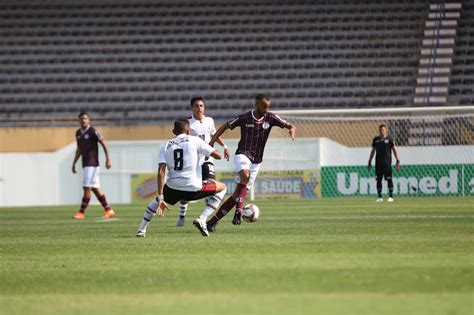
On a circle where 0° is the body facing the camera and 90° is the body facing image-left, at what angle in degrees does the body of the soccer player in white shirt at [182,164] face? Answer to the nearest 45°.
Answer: approximately 180°

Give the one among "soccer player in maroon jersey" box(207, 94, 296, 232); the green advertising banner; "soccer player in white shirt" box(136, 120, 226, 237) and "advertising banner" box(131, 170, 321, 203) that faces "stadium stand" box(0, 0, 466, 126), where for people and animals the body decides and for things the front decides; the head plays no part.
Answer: the soccer player in white shirt

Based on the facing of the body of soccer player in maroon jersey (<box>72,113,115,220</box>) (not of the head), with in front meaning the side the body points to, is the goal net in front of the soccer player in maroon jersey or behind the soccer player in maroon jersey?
behind

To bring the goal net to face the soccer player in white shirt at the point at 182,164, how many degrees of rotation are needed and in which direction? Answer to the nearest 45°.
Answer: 0° — it already faces them

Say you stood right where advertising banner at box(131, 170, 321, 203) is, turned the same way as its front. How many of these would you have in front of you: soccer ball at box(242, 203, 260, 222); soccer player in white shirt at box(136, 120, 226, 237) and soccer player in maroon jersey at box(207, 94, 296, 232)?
3
